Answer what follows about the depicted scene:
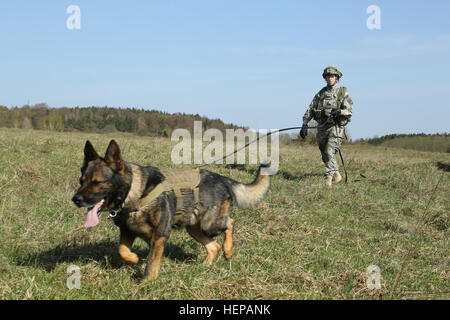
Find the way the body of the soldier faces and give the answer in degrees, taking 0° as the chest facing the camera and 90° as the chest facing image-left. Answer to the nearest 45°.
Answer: approximately 0°

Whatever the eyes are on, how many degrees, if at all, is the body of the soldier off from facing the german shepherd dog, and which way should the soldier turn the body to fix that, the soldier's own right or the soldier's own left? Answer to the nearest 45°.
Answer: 0° — they already face it

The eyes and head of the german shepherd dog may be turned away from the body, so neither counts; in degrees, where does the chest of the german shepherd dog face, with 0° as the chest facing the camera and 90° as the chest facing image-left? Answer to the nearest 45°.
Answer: approximately 45°

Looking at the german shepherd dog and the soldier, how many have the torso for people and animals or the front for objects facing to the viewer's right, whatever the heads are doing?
0

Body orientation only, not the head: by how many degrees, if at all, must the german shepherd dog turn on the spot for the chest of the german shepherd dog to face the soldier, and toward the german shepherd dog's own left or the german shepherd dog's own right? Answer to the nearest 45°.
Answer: approximately 180°
